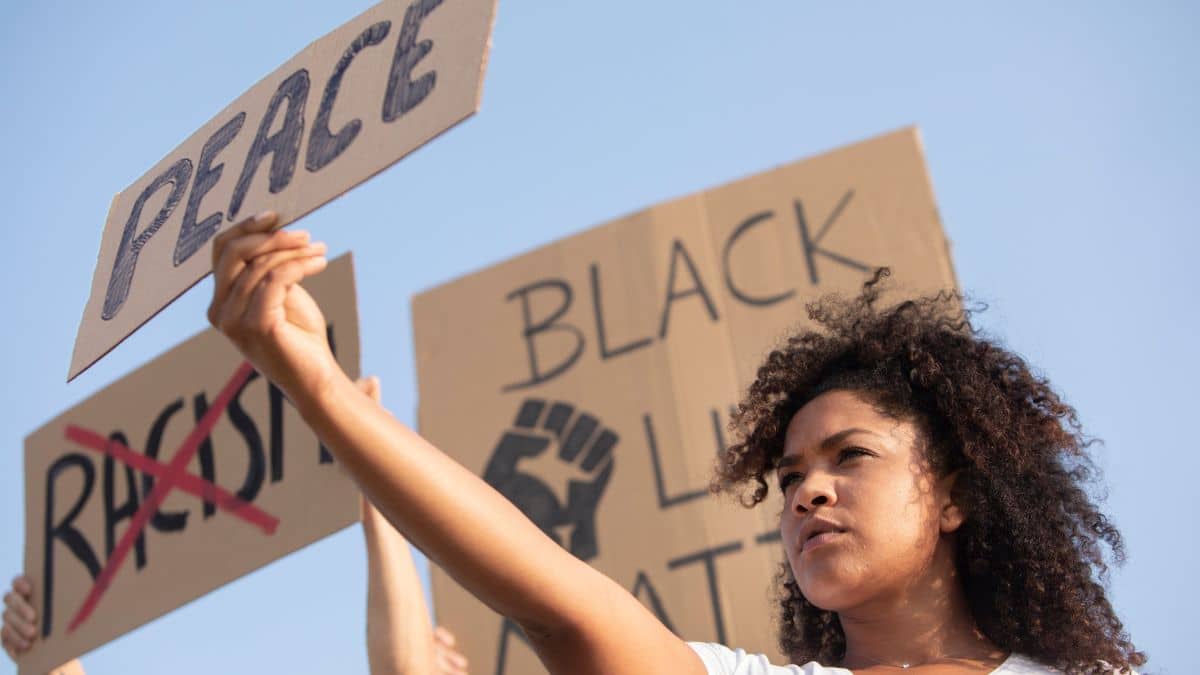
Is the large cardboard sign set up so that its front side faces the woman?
yes

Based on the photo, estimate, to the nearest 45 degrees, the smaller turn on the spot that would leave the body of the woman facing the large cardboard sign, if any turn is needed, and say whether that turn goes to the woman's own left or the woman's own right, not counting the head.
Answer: approximately 135° to the woman's own right

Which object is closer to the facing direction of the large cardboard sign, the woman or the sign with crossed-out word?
the woman

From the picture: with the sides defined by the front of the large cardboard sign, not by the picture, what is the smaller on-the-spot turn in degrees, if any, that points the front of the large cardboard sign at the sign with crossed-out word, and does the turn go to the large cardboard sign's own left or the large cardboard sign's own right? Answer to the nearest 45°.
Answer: approximately 90° to the large cardboard sign's own right

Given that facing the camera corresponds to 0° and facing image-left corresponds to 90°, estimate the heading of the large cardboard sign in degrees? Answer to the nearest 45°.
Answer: approximately 0°

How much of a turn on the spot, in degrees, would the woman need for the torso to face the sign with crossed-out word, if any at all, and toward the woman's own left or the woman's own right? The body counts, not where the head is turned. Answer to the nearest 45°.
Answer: approximately 90° to the woman's own right
